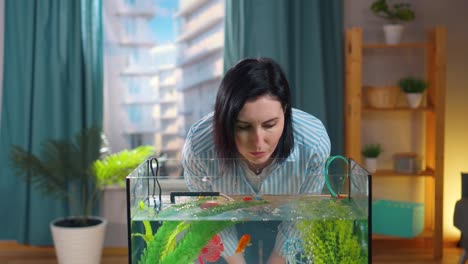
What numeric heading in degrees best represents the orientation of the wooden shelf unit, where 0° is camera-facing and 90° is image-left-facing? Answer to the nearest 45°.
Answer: approximately 0°

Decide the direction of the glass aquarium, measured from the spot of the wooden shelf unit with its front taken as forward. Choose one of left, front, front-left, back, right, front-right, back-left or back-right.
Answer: front

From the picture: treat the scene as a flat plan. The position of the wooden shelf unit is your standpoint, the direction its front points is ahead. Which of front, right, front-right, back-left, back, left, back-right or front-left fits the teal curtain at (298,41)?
right

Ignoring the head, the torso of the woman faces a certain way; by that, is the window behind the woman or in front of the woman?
behind

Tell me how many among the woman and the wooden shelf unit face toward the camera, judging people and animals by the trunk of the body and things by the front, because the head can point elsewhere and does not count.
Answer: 2

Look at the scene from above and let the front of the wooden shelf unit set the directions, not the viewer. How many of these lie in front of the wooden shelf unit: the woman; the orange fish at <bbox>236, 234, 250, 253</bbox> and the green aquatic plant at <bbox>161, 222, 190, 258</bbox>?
3

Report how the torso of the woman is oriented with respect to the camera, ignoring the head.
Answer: toward the camera

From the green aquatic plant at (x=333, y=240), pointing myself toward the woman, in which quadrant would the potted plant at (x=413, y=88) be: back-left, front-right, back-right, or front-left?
front-right

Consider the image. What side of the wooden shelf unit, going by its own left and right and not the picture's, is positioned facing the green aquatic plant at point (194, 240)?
front

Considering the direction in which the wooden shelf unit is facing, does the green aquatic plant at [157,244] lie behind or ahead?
ahead

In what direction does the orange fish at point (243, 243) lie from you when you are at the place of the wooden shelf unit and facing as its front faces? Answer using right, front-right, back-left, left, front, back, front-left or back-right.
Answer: front

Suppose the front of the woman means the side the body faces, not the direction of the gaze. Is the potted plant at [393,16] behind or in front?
behind
